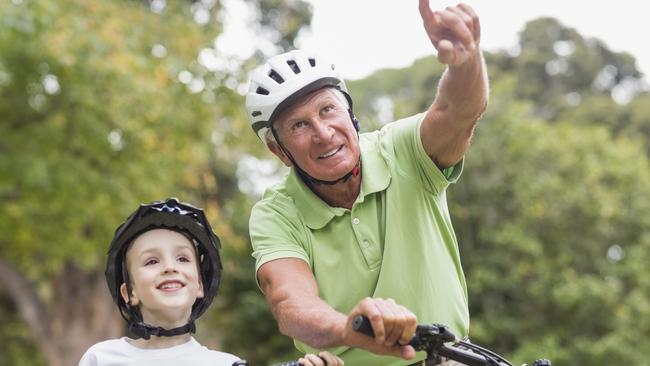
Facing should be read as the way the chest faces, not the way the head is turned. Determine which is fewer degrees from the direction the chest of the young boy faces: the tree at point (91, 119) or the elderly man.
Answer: the elderly man

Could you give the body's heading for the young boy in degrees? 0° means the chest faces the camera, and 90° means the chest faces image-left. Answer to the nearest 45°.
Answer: approximately 0°

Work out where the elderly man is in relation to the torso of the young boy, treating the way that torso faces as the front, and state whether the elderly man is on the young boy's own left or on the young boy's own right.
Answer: on the young boy's own left

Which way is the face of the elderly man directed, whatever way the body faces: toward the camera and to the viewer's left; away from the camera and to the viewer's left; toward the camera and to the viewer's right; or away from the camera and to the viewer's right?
toward the camera and to the viewer's right

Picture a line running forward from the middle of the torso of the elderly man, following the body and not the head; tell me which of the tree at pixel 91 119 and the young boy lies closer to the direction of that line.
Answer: the young boy

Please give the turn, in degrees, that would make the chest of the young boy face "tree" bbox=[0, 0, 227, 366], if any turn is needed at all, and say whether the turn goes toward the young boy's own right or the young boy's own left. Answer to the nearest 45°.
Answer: approximately 180°

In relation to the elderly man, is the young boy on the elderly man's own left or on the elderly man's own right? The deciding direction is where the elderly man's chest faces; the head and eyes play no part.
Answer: on the elderly man's own right

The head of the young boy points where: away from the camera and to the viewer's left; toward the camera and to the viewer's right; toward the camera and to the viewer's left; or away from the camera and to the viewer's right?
toward the camera and to the viewer's right

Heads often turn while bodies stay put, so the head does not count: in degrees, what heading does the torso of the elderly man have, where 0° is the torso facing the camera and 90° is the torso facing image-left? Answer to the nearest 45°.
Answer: approximately 0°
